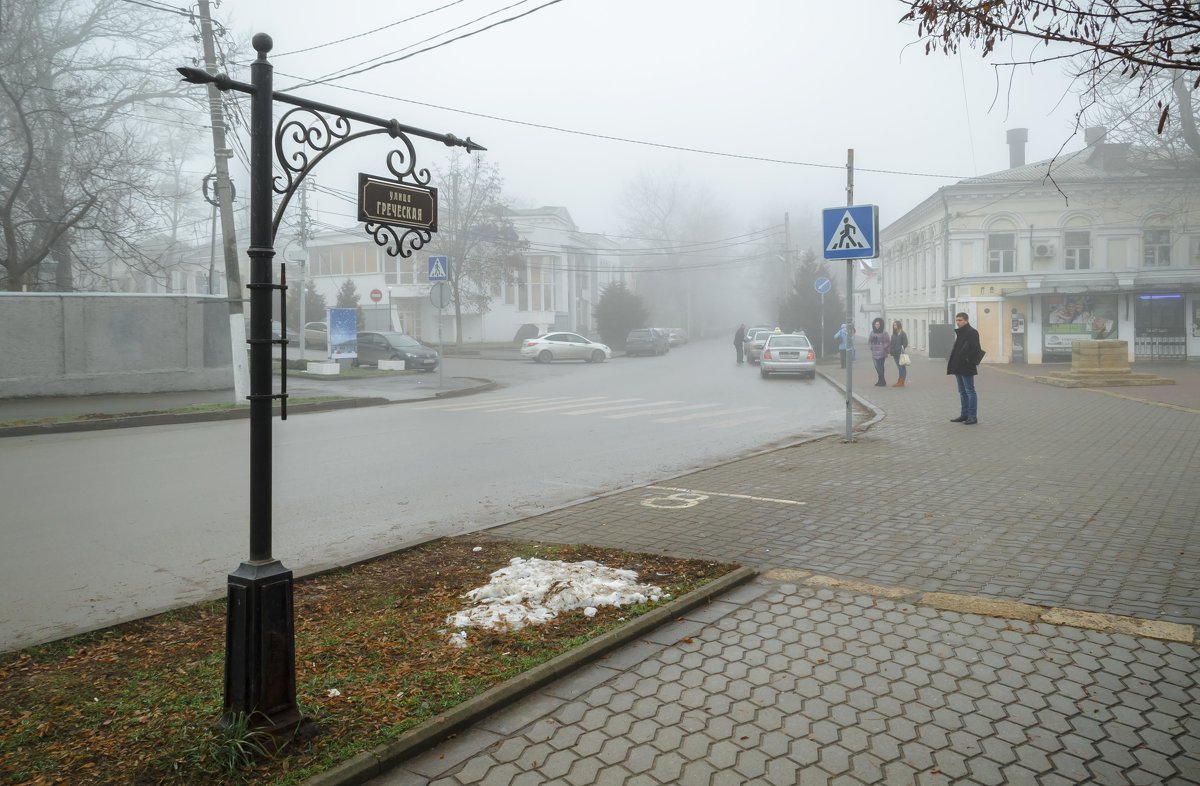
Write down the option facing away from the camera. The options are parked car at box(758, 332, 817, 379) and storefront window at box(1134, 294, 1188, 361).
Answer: the parked car

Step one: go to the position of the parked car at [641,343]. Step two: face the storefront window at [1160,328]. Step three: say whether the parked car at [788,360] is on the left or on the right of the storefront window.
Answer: right

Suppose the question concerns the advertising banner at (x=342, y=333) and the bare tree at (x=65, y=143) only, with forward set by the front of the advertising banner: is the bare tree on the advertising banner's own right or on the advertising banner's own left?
on the advertising banner's own right

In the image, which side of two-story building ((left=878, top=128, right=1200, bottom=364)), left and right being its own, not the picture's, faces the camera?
front

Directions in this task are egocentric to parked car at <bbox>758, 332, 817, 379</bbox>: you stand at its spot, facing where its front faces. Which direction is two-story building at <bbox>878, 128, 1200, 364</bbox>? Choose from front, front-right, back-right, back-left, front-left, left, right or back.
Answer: front-right

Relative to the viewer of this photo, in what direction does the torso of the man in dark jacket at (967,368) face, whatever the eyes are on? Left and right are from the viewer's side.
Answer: facing to the left of the viewer

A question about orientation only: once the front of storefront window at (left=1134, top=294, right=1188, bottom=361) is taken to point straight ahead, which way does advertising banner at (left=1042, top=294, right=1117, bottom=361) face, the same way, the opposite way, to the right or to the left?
the same way

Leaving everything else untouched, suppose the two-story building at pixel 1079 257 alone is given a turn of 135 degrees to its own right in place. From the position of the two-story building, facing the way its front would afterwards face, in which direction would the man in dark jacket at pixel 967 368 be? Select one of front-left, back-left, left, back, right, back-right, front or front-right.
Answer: back-left

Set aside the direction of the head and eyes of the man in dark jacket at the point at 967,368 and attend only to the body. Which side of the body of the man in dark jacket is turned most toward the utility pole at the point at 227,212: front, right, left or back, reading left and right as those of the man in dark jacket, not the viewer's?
front

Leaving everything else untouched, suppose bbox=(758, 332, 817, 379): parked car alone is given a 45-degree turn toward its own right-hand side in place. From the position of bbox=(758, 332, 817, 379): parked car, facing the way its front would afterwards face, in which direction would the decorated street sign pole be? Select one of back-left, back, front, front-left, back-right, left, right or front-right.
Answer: back-right

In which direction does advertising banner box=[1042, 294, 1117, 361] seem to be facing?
toward the camera

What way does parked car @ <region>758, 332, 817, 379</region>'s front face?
away from the camera

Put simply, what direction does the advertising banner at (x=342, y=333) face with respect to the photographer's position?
facing the viewer

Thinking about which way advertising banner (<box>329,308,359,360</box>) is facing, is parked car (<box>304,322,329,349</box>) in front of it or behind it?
behind

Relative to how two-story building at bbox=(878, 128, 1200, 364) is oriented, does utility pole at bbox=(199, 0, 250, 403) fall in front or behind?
in front

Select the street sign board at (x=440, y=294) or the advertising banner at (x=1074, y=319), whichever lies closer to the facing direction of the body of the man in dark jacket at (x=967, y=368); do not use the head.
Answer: the street sign board

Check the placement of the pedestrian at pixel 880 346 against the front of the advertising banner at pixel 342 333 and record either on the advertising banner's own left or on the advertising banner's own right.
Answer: on the advertising banner's own left

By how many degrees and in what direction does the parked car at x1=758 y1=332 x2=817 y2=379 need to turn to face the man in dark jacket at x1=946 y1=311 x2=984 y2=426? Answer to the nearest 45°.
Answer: approximately 180°

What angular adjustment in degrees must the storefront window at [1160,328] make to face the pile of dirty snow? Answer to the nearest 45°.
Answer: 0° — it already faces it

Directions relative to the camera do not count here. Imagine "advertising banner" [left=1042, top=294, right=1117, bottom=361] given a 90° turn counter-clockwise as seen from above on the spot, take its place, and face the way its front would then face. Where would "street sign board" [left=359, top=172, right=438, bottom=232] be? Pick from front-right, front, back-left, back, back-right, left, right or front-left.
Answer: right
